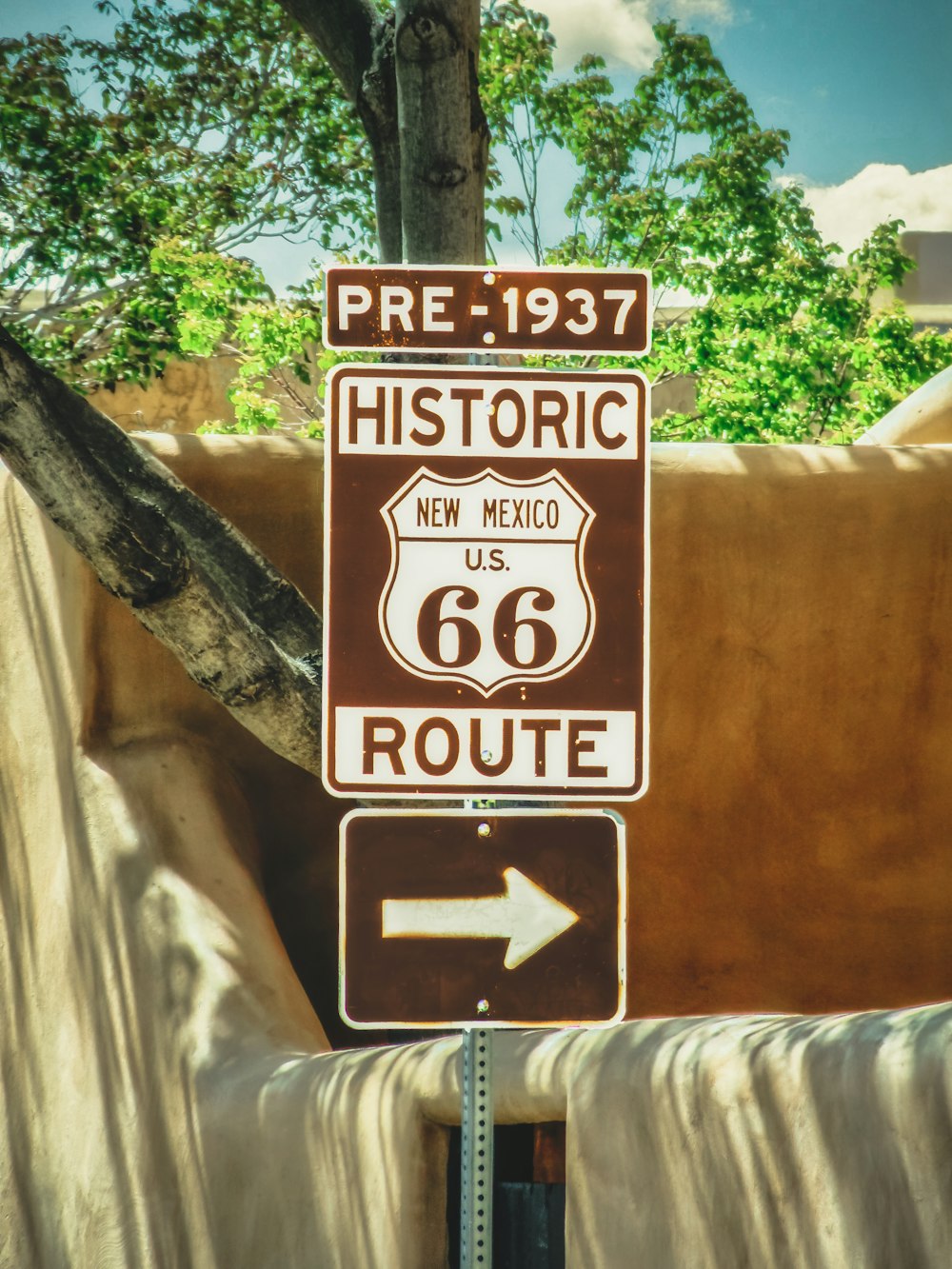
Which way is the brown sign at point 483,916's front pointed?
toward the camera

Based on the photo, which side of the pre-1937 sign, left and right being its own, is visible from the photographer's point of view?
front

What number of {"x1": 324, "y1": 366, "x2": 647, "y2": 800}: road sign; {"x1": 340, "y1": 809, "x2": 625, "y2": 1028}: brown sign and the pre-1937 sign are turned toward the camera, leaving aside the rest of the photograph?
3

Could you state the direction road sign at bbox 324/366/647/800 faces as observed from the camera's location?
facing the viewer

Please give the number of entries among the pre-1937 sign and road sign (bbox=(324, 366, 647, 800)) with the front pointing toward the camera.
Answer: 2

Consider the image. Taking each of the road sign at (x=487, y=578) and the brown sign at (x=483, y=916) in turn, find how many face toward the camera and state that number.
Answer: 2

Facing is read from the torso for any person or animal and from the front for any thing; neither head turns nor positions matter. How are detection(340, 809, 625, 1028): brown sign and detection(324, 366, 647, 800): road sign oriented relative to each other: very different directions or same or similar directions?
same or similar directions

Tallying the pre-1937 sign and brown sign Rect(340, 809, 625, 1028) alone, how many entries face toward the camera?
2
